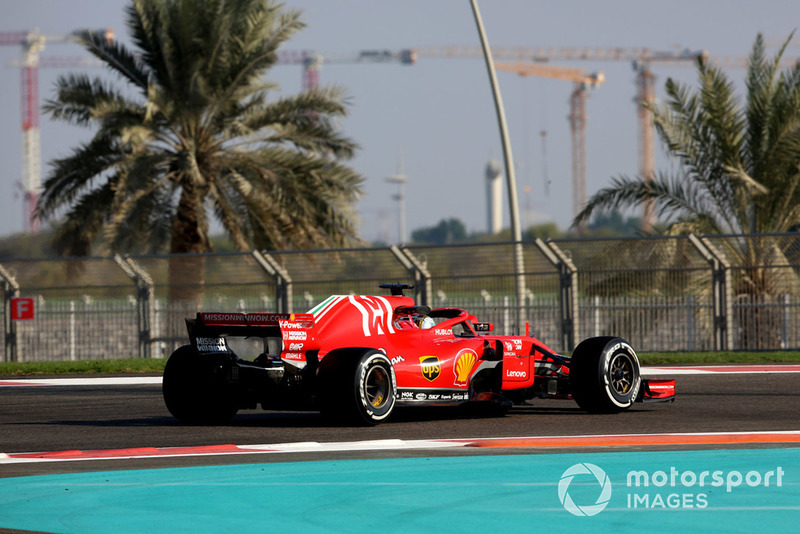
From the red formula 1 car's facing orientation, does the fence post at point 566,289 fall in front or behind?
in front

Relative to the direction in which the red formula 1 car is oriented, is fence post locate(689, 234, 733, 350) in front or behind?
in front

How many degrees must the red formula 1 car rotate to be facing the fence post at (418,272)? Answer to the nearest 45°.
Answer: approximately 45° to its left

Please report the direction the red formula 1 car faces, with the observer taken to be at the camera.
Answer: facing away from the viewer and to the right of the viewer

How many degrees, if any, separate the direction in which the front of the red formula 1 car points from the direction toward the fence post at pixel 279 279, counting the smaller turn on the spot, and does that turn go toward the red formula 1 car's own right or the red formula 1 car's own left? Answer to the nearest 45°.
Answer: approximately 45° to the red formula 1 car's own left

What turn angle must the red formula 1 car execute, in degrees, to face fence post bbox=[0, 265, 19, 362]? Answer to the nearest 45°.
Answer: approximately 90° to its left

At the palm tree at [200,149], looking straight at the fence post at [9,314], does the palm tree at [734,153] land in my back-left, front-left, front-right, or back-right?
back-left

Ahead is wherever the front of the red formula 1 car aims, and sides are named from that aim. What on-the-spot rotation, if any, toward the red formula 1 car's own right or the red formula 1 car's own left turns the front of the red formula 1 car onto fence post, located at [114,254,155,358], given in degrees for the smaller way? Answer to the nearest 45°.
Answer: approximately 45° to the red formula 1 car's own left

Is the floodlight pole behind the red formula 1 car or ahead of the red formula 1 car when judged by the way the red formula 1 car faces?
ahead
